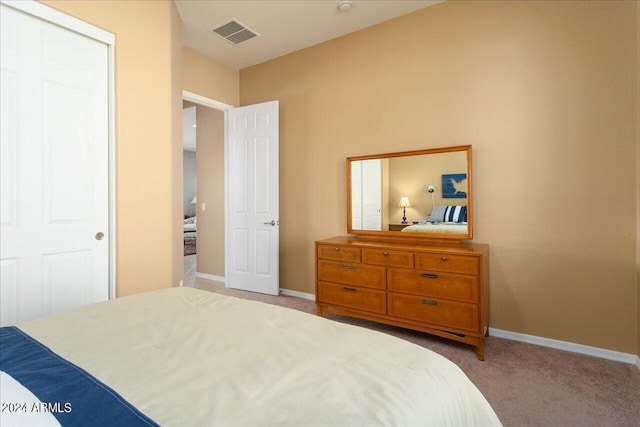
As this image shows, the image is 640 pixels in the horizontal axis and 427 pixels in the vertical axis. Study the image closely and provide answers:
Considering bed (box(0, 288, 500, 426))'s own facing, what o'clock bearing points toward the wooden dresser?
The wooden dresser is roughly at 12 o'clock from the bed.

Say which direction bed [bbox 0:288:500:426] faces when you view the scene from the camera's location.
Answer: facing away from the viewer and to the right of the viewer

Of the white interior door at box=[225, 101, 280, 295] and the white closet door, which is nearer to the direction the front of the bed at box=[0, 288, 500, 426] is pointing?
the white interior door

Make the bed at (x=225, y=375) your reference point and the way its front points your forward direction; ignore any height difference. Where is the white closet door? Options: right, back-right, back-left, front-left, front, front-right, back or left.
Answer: left

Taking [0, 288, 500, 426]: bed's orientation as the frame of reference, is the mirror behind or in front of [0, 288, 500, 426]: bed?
in front

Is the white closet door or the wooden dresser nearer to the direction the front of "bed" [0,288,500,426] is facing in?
the wooden dresser

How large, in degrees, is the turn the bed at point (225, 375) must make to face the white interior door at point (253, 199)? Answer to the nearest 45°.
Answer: approximately 45° to its left

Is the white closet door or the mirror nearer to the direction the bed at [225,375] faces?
the mirror
